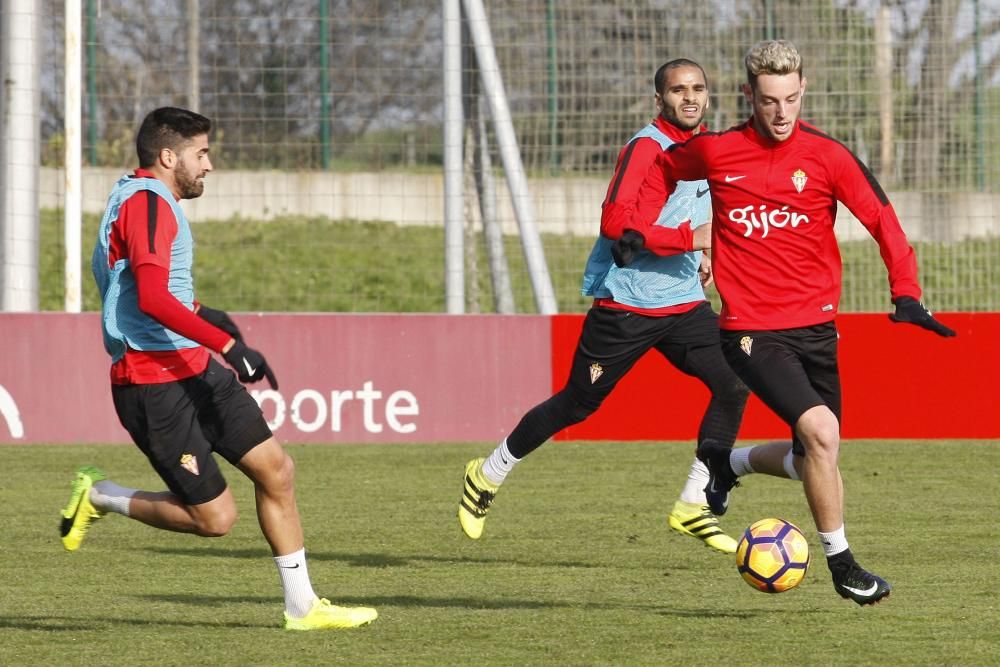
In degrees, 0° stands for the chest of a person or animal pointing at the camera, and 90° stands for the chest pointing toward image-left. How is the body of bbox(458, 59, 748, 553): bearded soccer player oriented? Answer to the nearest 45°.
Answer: approximately 315°

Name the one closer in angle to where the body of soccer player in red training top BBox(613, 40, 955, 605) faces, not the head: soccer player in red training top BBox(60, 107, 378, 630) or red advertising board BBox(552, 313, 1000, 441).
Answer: the soccer player in red training top

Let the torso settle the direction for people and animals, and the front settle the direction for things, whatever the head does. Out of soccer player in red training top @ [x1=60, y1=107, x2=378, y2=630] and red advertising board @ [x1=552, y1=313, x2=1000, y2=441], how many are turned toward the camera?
1

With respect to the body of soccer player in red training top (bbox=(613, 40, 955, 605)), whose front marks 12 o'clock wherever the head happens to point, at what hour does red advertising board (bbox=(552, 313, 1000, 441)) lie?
The red advertising board is roughly at 6 o'clock from the soccer player in red training top.

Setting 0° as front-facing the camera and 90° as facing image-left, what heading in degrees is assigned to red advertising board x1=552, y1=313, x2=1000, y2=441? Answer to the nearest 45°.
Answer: approximately 0°

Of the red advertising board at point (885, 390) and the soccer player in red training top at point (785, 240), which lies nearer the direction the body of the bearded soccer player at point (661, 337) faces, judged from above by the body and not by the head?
the soccer player in red training top

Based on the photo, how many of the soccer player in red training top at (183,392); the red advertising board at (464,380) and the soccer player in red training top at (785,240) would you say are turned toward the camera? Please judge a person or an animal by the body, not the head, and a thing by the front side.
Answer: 2

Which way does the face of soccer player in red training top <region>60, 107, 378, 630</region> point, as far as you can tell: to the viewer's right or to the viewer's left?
to the viewer's right

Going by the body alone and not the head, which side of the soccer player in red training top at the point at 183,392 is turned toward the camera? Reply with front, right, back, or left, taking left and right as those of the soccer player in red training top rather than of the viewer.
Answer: right

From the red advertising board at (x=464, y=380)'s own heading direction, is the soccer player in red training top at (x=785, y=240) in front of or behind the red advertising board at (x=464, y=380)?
in front
